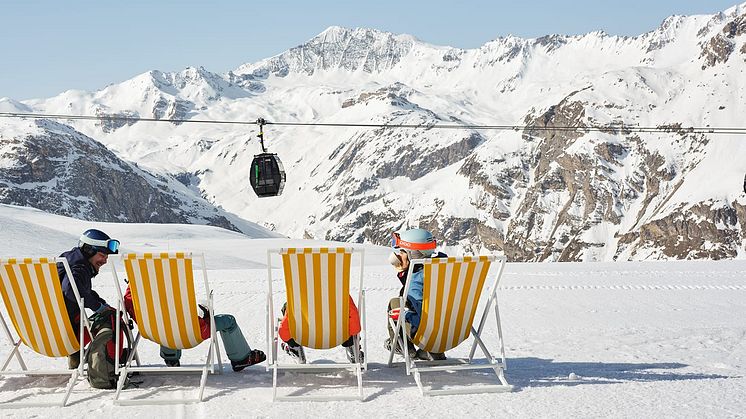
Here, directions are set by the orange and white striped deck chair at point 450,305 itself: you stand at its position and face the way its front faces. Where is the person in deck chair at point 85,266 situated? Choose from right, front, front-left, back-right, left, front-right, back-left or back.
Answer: front-left

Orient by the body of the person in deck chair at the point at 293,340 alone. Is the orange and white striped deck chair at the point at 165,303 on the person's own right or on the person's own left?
on the person's own left

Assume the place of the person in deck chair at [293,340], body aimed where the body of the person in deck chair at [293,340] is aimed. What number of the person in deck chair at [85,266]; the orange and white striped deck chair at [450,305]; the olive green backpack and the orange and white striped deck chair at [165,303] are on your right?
1

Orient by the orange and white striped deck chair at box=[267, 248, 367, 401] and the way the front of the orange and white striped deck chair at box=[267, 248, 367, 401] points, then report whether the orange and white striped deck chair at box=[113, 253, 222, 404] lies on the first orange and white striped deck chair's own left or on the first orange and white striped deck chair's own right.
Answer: on the first orange and white striped deck chair's own left

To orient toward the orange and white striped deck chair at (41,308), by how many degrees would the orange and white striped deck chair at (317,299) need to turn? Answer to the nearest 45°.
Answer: approximately 90° to its left

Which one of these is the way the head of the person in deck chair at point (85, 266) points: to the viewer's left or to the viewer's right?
to the viewer's right

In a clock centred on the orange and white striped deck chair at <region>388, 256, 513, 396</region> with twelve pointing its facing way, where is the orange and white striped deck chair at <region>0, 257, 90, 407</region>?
the orange and white striped deck chair at <region>0, 257, 90, 407</region> is roughly at 10 o'clock from the orange and white striped deck chair at <region>388, 256, 513, 396</region>.

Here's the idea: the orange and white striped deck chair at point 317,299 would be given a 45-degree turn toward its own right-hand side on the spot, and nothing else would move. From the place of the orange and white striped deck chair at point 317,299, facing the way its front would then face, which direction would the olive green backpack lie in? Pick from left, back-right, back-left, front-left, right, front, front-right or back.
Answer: back-left

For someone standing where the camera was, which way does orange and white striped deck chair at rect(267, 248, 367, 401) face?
facing away from the viewer

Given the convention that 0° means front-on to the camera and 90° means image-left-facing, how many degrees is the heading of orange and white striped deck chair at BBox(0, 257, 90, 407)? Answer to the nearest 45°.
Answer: approximately 225°

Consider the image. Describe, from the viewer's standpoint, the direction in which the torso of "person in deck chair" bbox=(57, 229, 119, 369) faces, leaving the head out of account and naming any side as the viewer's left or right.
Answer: facing to the right of the viewer

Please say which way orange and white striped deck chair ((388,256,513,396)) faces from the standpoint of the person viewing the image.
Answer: facing away from the viewer and to the left of the viewer

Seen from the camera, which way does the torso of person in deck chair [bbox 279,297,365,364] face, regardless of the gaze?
away from the camera

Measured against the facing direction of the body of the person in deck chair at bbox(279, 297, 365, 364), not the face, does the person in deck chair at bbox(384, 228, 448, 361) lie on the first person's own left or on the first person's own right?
on the first person's own right

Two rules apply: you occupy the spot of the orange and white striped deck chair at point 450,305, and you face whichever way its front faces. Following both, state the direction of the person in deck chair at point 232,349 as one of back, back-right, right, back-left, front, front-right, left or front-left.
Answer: front-left

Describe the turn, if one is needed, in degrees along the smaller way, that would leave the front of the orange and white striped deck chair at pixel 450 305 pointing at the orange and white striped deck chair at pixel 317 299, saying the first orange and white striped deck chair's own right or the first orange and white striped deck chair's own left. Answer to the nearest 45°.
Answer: approximately 45° to the first orange and white striped deck chair's own left

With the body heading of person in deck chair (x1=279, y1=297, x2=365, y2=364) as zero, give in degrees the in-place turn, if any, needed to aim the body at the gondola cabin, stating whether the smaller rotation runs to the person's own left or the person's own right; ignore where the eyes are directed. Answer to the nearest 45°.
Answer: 0° — they already face it
